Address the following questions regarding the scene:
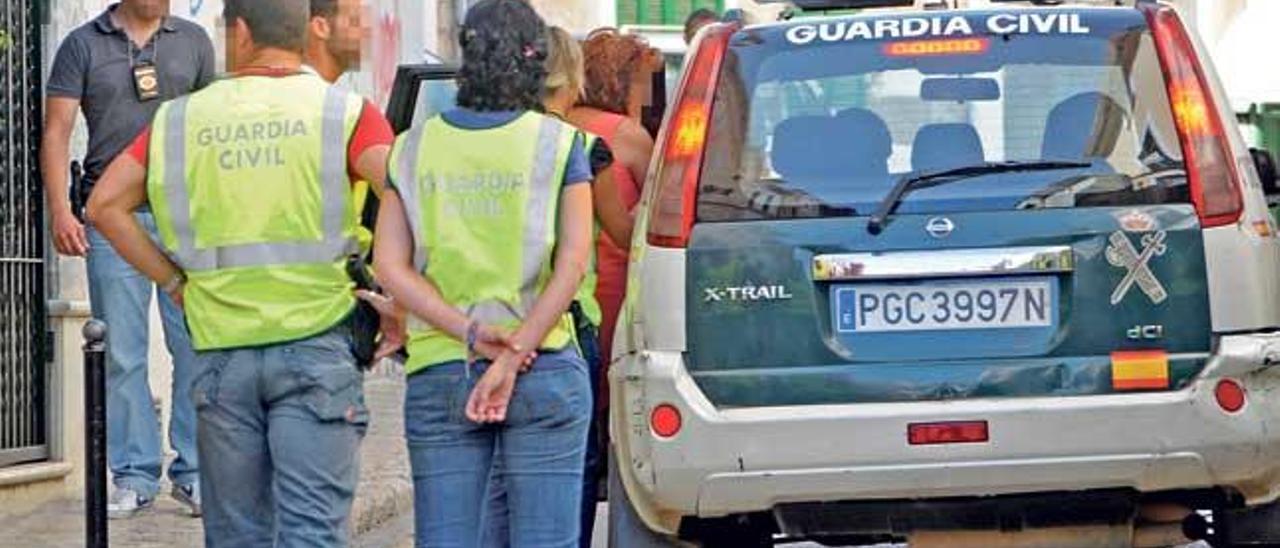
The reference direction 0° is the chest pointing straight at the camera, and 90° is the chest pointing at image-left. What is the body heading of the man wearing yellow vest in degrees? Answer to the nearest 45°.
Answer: approximately 180°

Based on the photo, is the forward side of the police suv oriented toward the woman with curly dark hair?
no

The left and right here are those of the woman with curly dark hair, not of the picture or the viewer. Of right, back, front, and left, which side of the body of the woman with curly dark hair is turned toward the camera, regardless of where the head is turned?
back

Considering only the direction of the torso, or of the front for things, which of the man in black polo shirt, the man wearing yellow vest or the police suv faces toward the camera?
the man in black polo shirt

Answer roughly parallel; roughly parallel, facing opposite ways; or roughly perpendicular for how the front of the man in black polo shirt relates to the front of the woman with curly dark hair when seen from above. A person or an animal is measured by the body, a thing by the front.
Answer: roughly parallel, facing opposite ways

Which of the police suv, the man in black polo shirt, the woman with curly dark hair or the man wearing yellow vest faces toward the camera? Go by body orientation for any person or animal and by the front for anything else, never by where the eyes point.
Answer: the man in black polo shirt

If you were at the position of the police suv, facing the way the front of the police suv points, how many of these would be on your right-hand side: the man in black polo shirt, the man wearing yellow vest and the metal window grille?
0

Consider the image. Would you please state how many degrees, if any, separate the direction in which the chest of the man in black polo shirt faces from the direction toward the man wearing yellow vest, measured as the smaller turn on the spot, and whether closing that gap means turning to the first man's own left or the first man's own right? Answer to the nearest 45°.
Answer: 0° — they already face them

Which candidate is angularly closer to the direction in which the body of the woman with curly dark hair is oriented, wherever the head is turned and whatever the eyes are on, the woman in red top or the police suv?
the woman in red top

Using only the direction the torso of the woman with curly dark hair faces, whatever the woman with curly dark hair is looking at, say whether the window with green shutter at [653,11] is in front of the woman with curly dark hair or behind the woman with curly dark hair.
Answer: in front

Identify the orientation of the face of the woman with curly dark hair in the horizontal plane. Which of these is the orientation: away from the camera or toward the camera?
away from the camera

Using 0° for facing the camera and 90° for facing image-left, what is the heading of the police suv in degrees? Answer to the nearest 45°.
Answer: approximately 180°

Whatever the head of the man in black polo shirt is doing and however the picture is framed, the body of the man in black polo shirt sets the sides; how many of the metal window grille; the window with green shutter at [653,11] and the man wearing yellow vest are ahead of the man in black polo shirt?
1

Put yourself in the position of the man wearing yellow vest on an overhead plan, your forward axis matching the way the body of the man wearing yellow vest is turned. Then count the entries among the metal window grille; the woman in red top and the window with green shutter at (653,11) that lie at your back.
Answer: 0

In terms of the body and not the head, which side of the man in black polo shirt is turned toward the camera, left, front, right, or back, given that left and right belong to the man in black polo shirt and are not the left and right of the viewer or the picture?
front

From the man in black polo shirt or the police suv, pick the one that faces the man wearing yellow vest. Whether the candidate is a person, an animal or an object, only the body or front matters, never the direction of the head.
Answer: the man in black polo shirt

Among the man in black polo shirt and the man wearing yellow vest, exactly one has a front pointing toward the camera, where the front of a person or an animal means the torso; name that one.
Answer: the man in black polo shirt

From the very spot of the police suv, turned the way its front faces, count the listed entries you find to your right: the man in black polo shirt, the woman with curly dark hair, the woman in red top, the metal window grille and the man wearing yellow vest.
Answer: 0

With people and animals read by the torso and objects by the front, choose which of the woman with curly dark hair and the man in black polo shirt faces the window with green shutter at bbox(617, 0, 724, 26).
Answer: the woman with curly dark hair
